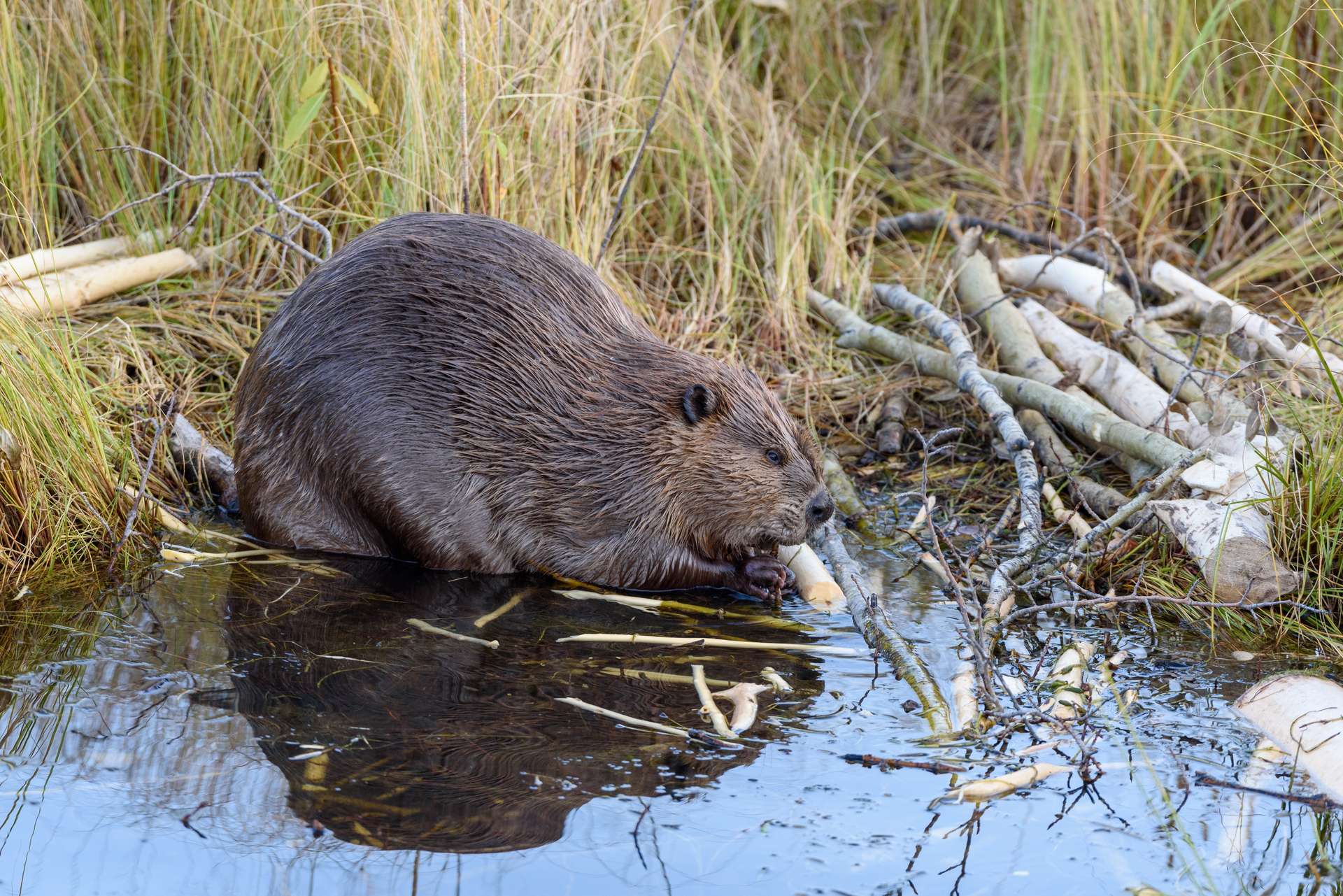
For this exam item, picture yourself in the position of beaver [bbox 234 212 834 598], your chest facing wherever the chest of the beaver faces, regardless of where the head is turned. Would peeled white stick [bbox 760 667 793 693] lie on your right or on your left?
on your right

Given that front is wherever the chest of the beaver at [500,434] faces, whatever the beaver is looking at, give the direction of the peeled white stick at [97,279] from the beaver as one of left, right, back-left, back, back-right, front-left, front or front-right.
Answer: back-left

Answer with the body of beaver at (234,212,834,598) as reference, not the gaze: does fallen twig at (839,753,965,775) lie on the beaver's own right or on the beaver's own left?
on the beaver's own right

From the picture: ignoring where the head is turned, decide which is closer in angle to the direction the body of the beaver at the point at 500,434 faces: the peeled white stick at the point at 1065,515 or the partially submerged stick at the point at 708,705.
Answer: the peeled white stick

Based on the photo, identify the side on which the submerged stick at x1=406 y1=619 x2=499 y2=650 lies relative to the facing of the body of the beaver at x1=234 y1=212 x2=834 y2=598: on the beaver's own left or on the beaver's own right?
on the beaver's own right

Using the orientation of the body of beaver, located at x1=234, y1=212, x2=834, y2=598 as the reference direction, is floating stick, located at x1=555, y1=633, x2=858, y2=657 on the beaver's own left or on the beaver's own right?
on the beaver's own right

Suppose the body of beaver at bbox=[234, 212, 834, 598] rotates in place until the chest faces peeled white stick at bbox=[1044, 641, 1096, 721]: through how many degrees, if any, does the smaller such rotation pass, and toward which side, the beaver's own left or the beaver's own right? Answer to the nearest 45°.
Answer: approximately 45° to the beaver's own right

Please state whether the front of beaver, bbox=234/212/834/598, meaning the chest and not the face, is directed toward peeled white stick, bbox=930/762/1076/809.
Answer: no

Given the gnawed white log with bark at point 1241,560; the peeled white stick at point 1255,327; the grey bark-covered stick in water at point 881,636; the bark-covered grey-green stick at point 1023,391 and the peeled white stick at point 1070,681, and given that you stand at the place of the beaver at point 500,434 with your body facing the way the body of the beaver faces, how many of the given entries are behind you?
0

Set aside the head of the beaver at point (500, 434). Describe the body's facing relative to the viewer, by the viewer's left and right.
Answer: facing to the right of the viewer

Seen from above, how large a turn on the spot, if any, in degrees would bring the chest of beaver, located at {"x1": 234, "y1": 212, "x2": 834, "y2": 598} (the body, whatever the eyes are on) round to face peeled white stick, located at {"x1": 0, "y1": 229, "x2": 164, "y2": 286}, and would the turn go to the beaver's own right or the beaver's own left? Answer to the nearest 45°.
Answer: approximately 135° to the beaver's own left

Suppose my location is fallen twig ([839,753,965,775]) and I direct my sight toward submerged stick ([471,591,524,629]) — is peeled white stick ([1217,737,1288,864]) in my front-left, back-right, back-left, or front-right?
back-right

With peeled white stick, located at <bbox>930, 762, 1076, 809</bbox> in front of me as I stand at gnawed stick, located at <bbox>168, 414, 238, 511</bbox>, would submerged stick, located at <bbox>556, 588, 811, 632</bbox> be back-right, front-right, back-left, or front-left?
front-left

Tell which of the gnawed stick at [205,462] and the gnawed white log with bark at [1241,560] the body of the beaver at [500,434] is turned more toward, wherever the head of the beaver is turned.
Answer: the gnawed white log with bark

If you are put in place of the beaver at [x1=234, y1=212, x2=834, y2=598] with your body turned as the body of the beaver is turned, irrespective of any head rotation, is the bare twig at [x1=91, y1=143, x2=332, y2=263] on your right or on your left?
on your left

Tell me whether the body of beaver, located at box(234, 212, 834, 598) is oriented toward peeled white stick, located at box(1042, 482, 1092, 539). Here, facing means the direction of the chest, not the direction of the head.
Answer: yes

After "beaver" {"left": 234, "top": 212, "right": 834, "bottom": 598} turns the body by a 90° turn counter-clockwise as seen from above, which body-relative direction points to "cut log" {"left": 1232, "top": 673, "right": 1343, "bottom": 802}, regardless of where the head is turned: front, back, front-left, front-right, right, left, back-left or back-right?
back-right
